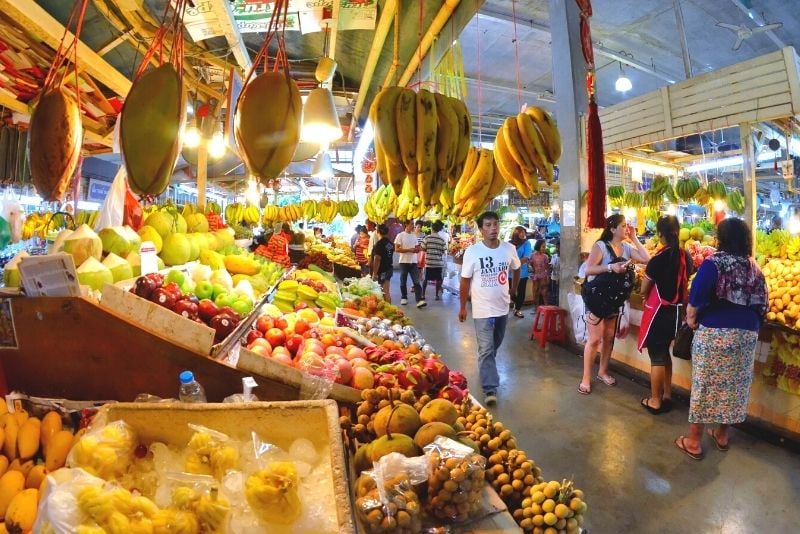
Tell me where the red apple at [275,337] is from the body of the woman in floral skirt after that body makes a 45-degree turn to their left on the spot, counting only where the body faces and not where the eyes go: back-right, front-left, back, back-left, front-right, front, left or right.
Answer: front-left

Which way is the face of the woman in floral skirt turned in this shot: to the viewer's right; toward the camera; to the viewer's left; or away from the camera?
away from the camera

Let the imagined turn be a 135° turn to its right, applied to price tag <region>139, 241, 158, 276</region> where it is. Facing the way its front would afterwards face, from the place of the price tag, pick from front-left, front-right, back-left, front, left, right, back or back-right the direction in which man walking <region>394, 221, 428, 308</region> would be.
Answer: right

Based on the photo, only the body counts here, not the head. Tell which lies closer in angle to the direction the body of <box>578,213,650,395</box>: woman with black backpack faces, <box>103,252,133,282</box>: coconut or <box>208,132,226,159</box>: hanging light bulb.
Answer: the coconut

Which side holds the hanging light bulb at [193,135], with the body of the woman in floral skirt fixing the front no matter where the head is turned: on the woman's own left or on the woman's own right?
on the woman's own left

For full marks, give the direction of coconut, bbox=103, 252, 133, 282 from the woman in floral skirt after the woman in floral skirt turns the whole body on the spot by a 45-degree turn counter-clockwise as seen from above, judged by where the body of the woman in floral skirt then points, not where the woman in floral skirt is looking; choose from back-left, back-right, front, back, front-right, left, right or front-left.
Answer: front-left

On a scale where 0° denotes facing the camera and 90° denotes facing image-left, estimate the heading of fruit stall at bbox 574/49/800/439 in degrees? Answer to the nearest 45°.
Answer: approximately 45°

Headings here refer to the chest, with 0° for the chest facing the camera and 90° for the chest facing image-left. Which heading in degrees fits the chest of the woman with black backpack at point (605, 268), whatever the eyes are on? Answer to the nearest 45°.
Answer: approximately 315°

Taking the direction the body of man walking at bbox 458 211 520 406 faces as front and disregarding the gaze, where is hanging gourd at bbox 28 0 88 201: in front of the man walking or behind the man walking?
in front

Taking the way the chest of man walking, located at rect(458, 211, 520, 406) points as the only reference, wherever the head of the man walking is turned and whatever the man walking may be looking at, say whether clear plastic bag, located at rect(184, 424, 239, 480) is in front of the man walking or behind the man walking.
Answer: in front

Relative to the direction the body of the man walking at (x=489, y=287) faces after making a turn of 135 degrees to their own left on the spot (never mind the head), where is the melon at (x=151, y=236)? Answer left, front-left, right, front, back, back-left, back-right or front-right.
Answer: back

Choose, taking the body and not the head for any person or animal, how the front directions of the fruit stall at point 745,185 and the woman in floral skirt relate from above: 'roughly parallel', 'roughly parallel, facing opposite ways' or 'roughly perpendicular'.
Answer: roughly perpendicular

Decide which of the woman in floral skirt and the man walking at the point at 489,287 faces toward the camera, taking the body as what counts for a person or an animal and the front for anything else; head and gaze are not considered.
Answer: the man walking

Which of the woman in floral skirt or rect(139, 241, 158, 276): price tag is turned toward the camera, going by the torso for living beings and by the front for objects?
the price tag

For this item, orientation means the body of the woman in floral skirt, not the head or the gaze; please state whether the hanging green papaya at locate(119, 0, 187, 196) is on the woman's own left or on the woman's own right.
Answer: on the woman's own left

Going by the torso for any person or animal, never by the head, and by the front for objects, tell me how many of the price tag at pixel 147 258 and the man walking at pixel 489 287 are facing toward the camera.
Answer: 2

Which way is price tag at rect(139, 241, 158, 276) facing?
toward the camera
